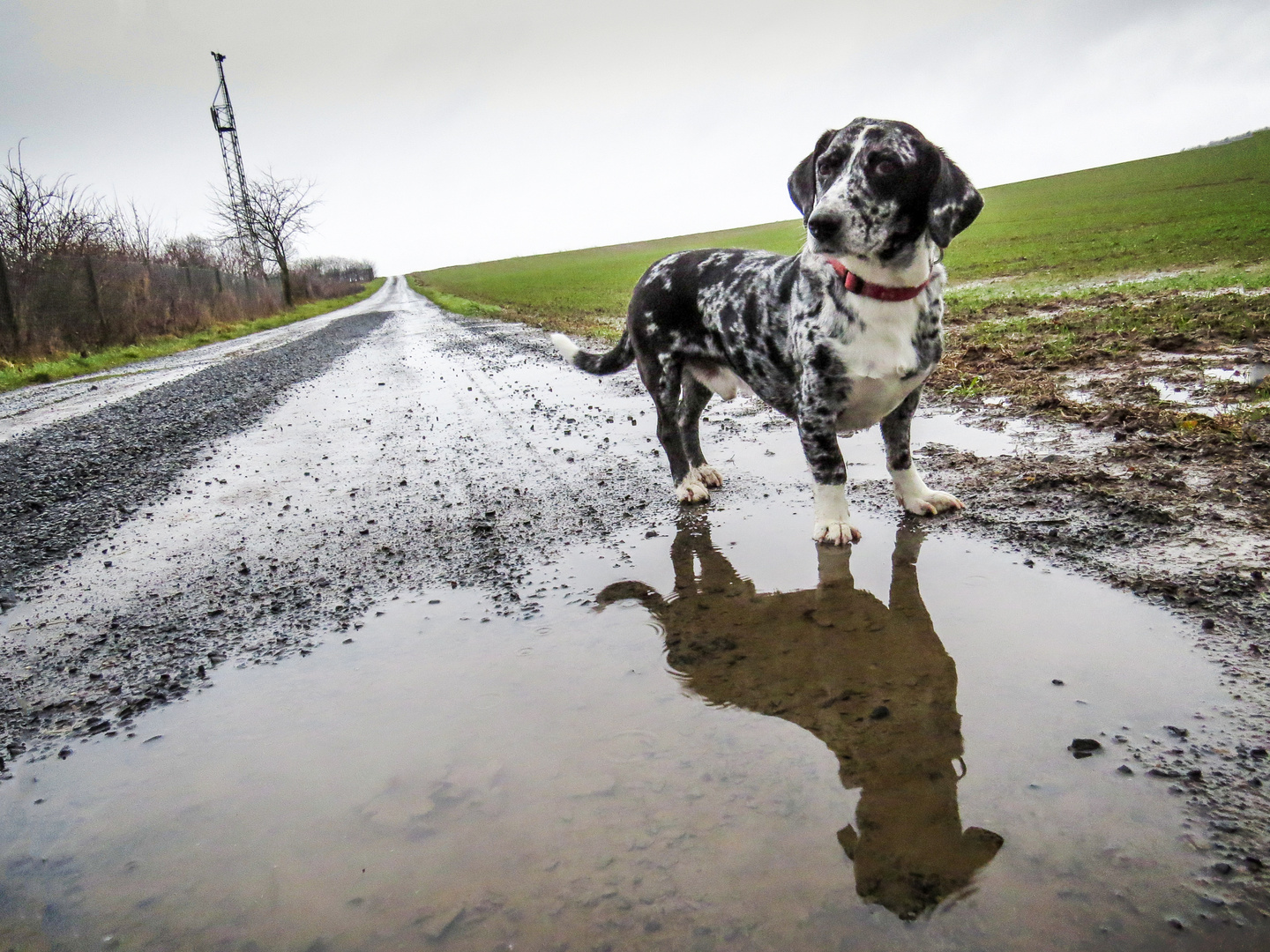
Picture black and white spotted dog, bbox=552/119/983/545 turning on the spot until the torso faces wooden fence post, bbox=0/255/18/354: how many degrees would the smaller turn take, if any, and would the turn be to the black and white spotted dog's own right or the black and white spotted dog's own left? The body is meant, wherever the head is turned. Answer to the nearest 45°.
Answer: approximately 180°

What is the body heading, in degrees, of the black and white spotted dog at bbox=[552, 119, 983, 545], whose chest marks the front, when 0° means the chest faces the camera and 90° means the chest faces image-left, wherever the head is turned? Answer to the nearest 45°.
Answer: approximately 315°

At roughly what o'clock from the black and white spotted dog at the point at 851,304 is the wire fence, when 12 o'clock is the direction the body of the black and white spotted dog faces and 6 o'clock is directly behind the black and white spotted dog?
The wire fence is roughly at 6 o'clock from the black and white spotted dog.

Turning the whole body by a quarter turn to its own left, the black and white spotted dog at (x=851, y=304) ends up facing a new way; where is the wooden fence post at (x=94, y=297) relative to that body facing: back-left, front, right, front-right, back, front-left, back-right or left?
left
